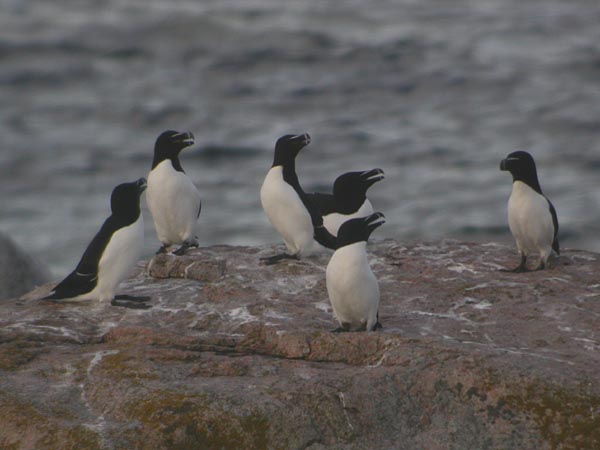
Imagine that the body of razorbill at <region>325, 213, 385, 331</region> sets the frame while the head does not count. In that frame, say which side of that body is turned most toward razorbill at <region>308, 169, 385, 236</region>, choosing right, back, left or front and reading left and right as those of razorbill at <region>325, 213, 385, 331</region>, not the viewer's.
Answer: back

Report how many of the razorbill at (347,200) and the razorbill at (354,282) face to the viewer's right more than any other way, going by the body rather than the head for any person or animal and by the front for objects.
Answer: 1

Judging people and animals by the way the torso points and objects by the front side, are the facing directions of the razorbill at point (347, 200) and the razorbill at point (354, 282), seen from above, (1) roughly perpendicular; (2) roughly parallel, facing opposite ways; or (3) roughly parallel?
roughly perpendicular

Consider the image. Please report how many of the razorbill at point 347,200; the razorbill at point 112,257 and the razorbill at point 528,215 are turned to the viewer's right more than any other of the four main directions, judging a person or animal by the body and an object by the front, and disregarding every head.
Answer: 2

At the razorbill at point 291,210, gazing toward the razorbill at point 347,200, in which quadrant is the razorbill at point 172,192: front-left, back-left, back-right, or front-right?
back-left

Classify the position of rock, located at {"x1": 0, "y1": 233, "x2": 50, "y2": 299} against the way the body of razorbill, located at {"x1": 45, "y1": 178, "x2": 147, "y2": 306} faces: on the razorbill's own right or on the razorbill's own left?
on the razorbill's own left

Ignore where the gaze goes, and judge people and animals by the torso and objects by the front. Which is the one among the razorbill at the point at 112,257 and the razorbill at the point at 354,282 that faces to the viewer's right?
the razorbill at the point at 112,257

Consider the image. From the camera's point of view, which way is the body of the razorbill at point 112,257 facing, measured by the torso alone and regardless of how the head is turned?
to the viewer's right

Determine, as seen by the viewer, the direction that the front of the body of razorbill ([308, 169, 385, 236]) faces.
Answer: to the viewer's right

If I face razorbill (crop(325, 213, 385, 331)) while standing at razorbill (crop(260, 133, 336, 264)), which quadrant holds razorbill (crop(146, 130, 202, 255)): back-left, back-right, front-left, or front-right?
back-right
